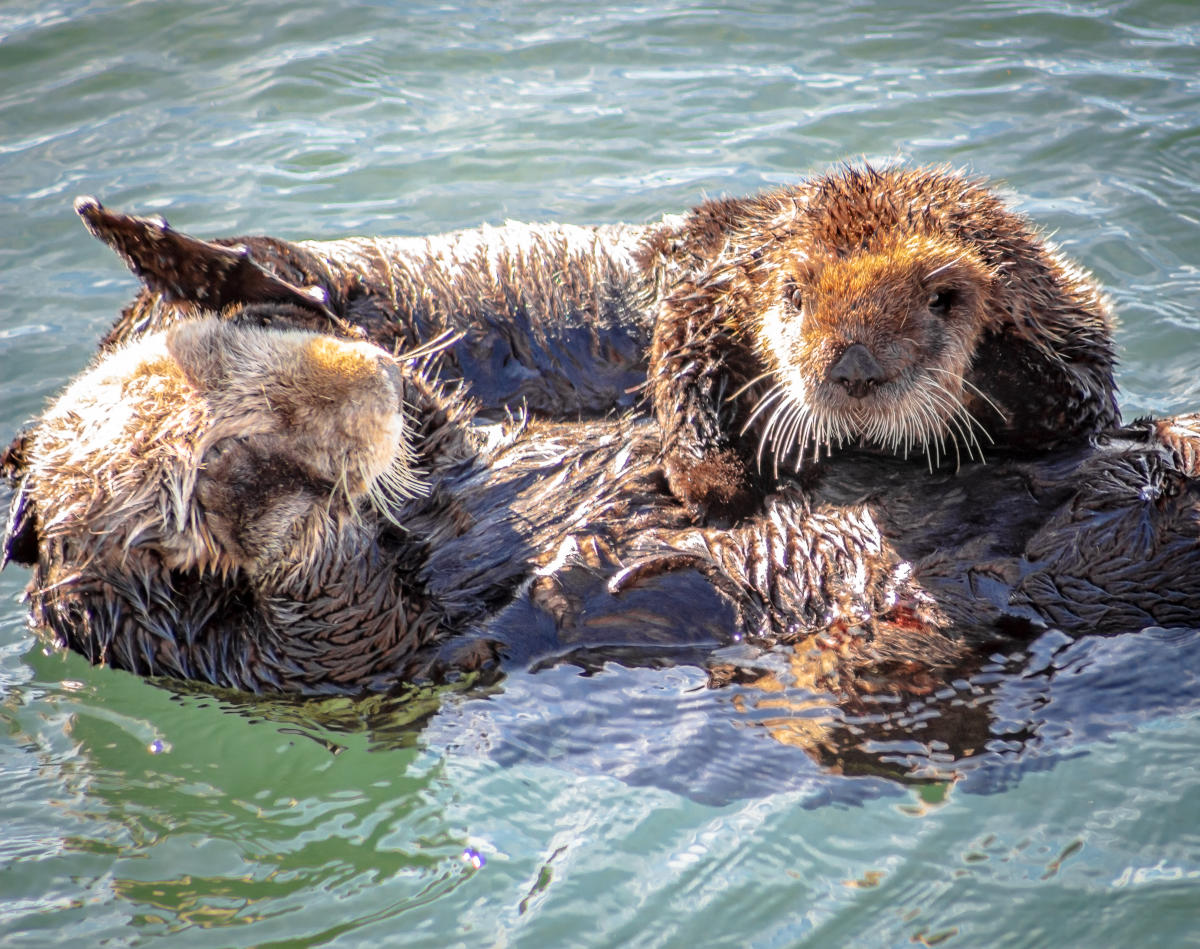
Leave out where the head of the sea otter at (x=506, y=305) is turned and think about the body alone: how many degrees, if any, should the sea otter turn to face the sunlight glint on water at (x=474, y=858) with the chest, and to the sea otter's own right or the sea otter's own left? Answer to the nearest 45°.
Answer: approximately 90° to the sea otter's own right

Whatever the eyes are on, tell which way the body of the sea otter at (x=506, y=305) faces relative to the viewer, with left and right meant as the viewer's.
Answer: facing to the right of the viewer
